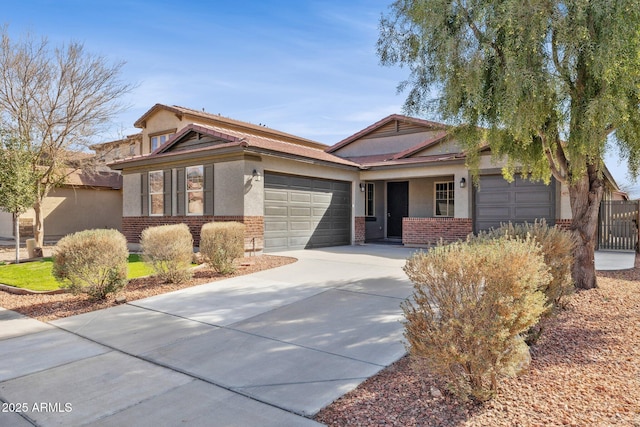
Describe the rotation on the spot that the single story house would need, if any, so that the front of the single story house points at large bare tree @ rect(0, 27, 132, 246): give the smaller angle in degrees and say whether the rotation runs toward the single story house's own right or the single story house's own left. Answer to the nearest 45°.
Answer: approximately 45° to the single story house's own right

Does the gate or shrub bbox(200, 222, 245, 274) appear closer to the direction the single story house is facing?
the shrub

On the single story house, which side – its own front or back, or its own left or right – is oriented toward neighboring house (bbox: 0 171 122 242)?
right

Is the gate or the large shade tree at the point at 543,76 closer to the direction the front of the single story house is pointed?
the large shade tree

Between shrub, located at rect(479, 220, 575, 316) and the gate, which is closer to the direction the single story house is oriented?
the shrub

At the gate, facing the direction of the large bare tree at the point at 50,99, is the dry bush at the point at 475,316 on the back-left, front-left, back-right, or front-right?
front-left

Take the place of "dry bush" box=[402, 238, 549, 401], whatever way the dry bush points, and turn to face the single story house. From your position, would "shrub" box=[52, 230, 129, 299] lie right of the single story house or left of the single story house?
left

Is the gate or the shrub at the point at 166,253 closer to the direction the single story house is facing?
the shrub

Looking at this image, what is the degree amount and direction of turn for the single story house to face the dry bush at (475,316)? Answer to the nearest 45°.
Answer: approximately 45° to its left

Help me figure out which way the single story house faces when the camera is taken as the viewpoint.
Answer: facing the viewer and to the left of the viewer

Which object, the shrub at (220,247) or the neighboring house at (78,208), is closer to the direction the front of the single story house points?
the shrub

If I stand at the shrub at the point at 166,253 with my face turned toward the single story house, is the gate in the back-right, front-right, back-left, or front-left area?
front-right

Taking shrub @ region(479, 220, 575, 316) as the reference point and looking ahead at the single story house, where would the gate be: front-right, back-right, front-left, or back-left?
front-right
